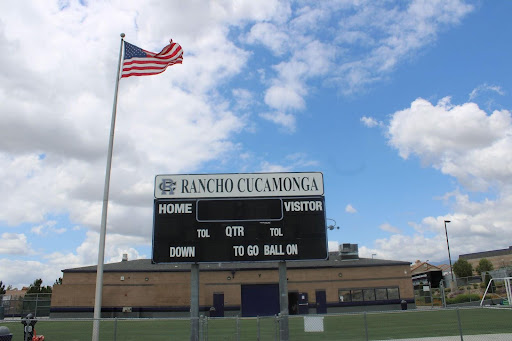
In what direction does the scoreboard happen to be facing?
toward the camera

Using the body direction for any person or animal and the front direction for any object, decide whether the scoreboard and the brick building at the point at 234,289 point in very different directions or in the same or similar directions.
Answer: same or similar directions

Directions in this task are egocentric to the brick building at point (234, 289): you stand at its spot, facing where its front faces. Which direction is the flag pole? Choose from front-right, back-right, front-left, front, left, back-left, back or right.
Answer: front

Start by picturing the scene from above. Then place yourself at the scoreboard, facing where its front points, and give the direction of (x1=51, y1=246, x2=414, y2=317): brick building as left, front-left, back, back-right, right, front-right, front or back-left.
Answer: back

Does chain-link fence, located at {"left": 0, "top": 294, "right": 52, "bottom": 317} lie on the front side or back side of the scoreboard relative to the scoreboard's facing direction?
on the back side

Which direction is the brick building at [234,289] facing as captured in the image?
toward the camera

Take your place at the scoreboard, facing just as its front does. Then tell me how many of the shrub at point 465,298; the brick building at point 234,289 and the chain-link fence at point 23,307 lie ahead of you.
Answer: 0

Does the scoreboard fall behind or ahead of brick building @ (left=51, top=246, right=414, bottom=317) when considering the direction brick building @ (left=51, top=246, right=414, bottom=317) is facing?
ahead

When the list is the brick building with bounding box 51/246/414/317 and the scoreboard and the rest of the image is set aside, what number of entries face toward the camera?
2

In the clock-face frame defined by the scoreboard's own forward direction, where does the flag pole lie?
The flag pole is roughly at 3 o'clock from the scoreboard.

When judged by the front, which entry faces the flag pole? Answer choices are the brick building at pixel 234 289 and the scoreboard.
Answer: the brick building

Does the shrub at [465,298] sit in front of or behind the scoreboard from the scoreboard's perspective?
behind

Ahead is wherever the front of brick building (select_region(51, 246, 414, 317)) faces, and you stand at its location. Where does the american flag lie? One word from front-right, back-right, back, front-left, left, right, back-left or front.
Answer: front

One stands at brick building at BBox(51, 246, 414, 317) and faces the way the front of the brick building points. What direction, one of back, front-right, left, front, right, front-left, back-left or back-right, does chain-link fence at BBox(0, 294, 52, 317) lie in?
right
